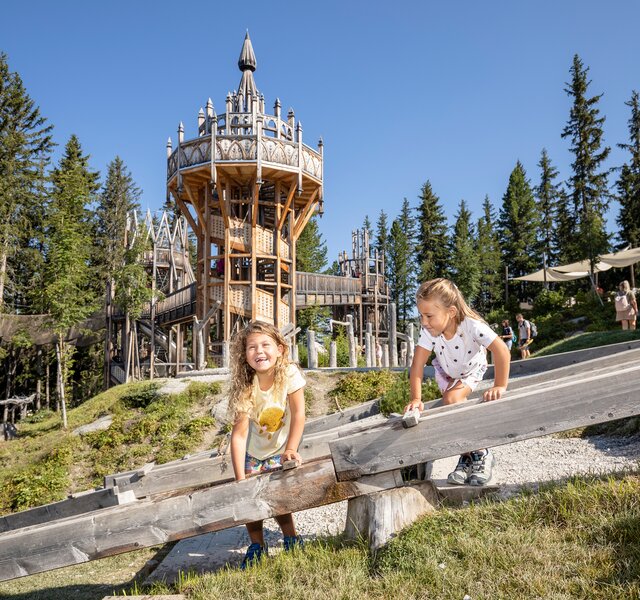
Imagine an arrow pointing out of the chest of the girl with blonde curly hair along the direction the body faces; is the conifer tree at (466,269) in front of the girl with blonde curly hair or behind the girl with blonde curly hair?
behind

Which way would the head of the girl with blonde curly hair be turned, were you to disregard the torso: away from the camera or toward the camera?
toward the camera

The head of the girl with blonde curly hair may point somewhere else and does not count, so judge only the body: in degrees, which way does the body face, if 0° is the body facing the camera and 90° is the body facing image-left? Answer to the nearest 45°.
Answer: approximately 0°

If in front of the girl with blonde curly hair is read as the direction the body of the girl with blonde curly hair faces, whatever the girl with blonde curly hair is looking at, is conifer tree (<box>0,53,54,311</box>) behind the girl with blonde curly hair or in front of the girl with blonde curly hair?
behind

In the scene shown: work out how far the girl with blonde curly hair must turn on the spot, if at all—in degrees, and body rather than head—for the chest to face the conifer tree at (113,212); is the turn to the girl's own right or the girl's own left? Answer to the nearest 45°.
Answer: approximately 180°

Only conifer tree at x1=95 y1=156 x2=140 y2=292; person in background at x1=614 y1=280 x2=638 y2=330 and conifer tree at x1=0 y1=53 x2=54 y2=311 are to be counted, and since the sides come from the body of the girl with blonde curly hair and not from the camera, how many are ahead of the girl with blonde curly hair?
0

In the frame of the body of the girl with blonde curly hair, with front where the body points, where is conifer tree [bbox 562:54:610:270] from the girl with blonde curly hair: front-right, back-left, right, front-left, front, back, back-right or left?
back-left

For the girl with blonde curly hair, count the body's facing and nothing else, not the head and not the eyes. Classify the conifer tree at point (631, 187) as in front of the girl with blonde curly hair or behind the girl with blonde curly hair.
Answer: behind

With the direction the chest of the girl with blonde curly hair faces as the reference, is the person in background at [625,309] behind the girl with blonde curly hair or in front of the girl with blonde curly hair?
behind

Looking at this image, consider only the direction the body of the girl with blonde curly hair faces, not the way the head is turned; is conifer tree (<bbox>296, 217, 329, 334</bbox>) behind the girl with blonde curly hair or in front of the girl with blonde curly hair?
behind

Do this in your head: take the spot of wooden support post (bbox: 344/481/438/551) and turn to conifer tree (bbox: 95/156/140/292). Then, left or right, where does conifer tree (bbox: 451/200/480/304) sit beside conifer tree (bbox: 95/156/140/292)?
right

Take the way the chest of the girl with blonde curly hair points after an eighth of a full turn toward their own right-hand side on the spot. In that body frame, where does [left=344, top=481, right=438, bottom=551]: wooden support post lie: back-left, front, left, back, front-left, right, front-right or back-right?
left

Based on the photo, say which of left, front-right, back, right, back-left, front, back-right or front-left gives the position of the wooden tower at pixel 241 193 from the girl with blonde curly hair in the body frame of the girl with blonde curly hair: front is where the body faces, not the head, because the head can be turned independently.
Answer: back
